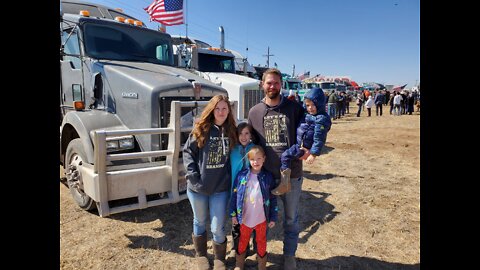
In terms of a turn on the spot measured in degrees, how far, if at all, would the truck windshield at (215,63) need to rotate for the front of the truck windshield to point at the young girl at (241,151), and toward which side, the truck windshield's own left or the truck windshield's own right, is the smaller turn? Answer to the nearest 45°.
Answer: approximately 45° to the truck windshield's own right

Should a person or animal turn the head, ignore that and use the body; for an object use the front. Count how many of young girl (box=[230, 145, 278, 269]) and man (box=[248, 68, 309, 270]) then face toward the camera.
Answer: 2

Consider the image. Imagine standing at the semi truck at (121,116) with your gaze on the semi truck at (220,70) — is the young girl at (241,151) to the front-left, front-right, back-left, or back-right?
back-right

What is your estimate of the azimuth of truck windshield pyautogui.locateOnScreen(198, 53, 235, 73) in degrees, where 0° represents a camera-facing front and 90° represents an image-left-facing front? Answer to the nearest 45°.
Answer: approximately 315°

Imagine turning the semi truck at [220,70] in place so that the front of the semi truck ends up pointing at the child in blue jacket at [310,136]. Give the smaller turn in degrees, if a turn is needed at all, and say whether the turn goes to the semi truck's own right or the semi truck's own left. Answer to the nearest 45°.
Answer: approximately 45° to the semi truck's own right

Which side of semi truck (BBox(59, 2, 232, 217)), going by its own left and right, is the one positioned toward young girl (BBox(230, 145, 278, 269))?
front
